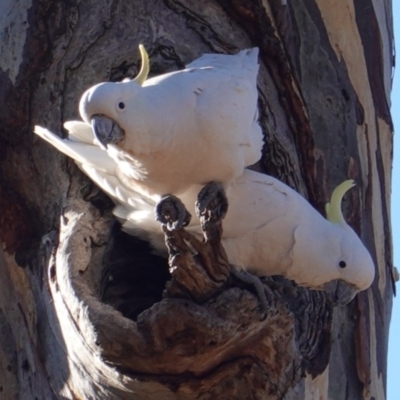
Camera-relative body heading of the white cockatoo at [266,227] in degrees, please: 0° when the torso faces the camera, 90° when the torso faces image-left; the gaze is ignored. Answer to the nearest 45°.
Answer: approximately 270°
